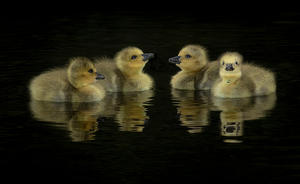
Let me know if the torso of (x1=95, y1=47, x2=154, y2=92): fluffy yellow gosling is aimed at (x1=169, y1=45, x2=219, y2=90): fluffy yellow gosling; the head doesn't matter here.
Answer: yes

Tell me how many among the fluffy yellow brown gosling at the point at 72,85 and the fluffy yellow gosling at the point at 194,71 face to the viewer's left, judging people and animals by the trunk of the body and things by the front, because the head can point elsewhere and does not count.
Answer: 1

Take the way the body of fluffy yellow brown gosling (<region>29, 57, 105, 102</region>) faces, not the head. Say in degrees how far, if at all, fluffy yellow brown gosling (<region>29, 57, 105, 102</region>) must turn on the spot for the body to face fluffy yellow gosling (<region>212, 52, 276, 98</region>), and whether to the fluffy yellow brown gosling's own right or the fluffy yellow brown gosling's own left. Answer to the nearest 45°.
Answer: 0° — it already faces it

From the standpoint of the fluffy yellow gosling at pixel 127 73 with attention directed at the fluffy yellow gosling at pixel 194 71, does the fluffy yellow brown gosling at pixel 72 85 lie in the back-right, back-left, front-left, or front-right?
back-right

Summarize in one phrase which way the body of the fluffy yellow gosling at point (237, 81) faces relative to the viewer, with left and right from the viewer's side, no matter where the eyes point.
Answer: facing the viewer and to the left of the viewer

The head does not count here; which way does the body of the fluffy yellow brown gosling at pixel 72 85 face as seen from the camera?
to the viewer's right

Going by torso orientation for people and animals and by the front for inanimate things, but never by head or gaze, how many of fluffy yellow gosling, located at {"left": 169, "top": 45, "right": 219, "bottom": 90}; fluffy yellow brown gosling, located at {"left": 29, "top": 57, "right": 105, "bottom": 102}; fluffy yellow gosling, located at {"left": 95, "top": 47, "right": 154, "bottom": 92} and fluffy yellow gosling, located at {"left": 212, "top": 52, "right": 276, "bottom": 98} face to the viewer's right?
2

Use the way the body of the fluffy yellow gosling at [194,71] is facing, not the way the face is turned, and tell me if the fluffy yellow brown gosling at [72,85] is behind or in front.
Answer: in front

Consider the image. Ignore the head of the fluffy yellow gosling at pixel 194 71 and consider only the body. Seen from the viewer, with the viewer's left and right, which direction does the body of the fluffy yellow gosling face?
facing to the left of the viewer

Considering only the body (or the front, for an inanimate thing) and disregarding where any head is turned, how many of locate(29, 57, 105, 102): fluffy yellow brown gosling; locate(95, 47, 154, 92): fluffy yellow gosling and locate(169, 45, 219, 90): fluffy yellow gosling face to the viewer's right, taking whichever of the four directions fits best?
2

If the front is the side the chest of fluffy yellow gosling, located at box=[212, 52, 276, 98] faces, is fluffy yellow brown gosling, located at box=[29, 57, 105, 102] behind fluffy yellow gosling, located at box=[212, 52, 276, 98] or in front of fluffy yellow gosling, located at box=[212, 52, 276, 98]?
in front

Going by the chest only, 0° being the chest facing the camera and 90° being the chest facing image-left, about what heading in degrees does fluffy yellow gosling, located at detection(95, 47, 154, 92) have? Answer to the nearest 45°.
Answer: approximately 270°

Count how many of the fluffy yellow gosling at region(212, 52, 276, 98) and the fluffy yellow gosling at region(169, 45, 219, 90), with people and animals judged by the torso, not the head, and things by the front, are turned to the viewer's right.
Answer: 0
